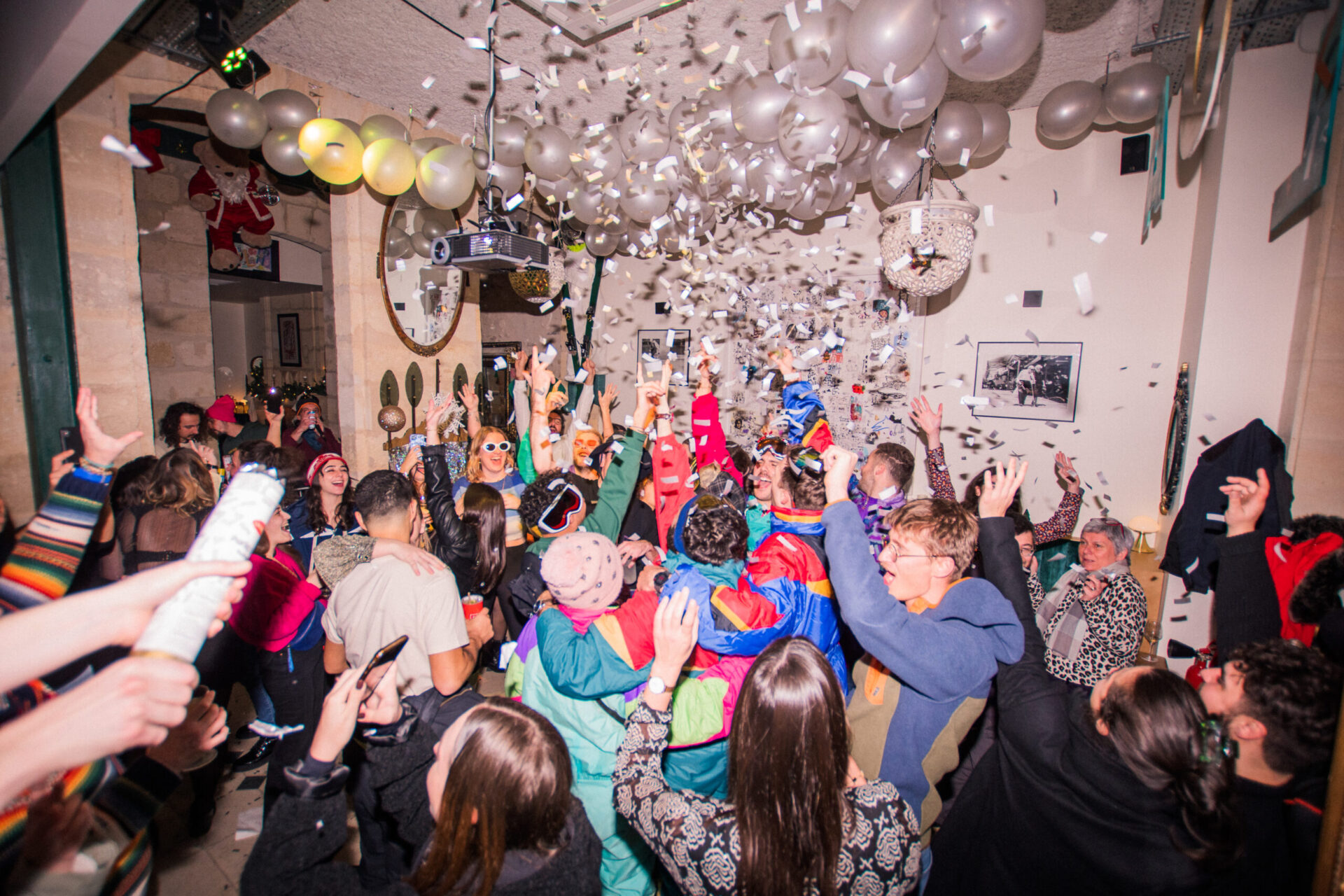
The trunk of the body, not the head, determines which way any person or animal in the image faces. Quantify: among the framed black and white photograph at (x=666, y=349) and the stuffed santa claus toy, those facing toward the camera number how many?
2

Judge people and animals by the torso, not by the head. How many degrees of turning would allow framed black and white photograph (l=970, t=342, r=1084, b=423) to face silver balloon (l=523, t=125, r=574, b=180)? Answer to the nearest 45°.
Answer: approximately 45° to its right

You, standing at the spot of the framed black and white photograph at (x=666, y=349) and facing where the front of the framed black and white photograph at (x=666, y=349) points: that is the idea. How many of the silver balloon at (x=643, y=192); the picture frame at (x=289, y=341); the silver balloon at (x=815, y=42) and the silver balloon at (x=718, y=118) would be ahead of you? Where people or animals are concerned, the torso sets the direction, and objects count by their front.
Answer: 3

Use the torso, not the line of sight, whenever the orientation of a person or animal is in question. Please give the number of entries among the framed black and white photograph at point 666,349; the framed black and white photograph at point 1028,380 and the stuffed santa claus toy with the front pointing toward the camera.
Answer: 3

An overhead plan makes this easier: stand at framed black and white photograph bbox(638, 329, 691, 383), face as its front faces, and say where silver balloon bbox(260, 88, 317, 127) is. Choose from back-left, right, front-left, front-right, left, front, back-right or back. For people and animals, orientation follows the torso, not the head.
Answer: front-right

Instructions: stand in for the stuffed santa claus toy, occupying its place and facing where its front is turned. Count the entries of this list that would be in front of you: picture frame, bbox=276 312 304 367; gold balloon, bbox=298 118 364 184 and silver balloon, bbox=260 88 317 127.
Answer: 2

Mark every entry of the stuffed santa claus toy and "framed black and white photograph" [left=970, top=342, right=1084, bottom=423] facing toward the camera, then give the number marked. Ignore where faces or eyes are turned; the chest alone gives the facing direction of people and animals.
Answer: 2

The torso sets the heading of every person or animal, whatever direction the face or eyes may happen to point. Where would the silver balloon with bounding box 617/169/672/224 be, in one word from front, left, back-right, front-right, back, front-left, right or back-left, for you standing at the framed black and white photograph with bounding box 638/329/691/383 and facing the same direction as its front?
front

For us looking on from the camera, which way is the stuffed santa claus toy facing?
facing the viewer

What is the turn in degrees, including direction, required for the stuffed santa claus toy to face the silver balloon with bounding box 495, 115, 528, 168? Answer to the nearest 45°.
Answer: approximately 45° to its left

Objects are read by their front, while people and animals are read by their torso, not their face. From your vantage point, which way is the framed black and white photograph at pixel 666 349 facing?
toward the camera
